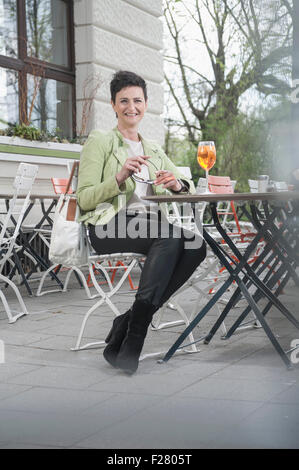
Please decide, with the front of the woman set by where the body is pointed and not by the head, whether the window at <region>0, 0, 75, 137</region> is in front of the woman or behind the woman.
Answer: behind

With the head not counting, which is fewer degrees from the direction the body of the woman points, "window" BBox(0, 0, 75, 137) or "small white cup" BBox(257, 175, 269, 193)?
the small white cup

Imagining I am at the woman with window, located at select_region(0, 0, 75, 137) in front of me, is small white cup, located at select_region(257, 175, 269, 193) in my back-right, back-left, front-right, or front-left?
back-right

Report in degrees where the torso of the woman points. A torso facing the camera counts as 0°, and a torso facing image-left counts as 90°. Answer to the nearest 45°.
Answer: approximately 315°

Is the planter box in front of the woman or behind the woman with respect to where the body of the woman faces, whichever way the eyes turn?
behind
